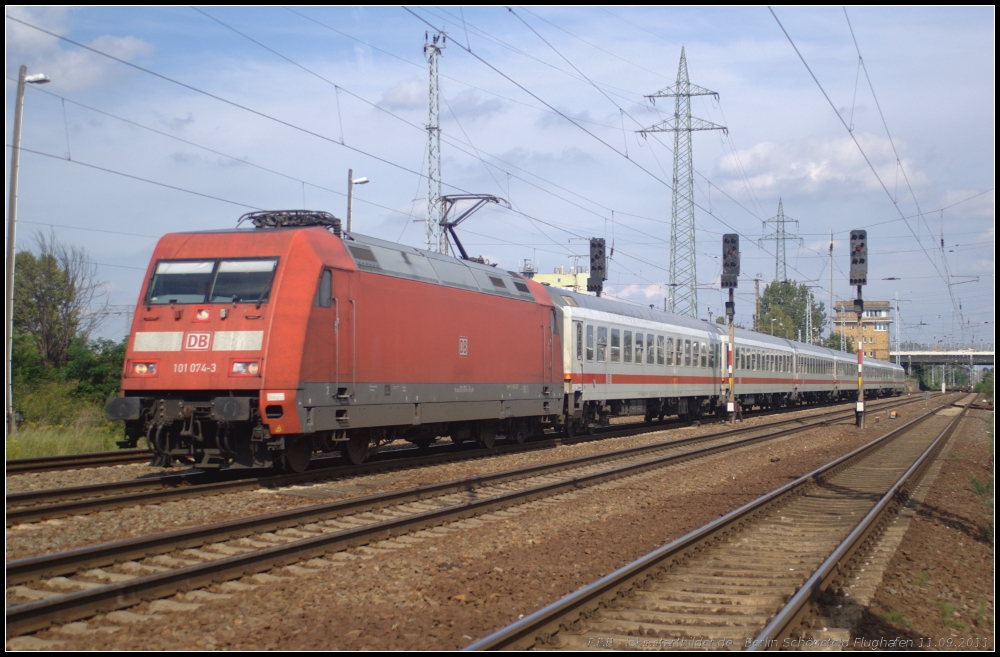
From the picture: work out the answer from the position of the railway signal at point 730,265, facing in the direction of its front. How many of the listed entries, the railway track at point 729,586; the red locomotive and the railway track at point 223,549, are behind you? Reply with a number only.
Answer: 0

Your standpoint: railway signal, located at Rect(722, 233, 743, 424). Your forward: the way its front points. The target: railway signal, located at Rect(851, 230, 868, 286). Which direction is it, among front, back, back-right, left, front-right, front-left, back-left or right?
left

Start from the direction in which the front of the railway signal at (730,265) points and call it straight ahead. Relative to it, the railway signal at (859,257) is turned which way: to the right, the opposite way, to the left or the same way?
the same way

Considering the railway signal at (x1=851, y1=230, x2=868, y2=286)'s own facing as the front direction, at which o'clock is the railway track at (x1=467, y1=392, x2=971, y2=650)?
The railway track is roughly at 12 o'clock from the railway signal.

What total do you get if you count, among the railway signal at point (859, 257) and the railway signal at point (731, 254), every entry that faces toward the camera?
2

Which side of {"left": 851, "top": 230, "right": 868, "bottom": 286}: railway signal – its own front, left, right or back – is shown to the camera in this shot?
front

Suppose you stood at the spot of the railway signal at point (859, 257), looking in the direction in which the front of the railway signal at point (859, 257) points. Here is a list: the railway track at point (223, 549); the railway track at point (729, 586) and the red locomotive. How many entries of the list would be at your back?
0

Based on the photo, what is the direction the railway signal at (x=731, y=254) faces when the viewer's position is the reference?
facing the viewer

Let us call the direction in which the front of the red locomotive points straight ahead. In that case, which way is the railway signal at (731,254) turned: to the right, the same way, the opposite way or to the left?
the same way

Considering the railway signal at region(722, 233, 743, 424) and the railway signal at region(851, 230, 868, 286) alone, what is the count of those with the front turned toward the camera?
2

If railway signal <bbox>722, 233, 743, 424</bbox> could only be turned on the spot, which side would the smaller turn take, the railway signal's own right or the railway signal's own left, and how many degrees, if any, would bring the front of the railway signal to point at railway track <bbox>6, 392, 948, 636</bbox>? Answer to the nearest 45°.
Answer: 0° — it already faces it

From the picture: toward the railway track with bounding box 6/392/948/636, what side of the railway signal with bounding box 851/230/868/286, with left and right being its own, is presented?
front

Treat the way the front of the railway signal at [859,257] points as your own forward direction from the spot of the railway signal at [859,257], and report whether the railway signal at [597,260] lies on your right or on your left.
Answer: on your right

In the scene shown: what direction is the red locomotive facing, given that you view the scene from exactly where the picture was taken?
facing the viewer and to the left of the viewer

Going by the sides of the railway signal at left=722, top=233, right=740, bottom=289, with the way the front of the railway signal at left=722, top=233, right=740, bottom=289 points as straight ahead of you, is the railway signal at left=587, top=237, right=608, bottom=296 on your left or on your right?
on your right

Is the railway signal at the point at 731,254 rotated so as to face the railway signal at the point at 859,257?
no
